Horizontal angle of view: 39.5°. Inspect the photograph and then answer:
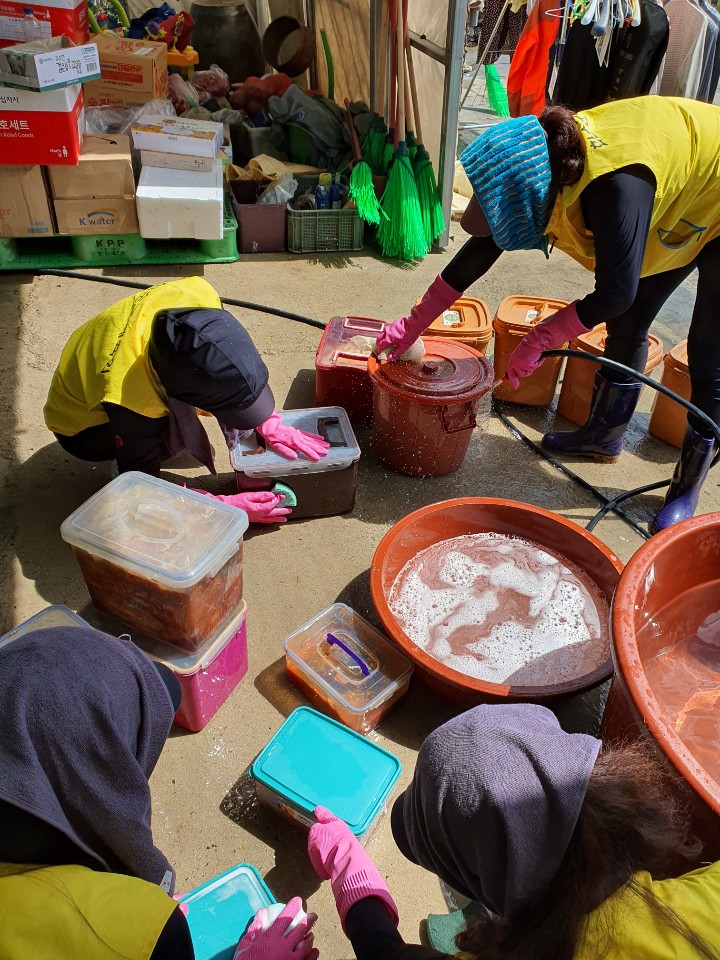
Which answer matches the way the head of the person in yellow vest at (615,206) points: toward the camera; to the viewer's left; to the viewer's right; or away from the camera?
to the viewer's left

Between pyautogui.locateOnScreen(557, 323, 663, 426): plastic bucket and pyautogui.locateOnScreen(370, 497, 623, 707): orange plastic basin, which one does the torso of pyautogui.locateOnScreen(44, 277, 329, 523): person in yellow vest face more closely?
the orange plastic basin

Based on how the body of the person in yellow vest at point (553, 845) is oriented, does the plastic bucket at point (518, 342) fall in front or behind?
in front

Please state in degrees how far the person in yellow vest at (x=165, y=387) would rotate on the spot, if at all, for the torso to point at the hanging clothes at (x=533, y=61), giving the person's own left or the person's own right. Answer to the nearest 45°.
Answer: approximately 90° to the person's own left

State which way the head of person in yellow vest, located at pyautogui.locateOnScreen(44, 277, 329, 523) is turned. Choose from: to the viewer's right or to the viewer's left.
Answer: to the viewer's right

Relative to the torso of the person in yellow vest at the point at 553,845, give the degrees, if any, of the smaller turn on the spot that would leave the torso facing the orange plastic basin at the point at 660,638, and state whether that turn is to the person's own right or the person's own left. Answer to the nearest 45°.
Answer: approximately 45° to the person's own right

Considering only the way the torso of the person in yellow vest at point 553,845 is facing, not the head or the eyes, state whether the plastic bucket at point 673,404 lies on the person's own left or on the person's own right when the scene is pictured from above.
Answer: on the person's own right

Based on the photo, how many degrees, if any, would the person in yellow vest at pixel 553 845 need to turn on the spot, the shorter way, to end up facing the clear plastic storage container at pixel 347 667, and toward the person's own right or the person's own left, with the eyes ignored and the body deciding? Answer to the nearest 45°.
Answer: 0° — they already face it

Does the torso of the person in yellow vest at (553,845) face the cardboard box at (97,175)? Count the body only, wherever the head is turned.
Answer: yes

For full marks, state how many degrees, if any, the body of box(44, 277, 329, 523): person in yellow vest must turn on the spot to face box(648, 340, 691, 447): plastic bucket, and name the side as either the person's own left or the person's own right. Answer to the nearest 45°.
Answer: approximately 45° to the person's own left

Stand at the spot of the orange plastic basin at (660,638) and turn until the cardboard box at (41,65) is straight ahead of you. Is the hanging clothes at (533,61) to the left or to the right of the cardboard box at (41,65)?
right

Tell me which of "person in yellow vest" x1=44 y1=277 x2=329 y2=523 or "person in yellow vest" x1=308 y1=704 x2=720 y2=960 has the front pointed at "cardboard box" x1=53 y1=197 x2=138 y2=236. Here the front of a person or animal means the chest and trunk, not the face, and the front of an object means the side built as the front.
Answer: "person in yellow vest" x1=308 y1=704 x2=720 y2=960

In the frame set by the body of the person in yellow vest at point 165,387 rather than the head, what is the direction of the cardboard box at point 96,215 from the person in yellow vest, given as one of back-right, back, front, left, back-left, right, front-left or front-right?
back-left

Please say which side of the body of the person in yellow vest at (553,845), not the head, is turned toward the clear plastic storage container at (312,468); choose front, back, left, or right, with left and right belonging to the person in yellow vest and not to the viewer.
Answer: front

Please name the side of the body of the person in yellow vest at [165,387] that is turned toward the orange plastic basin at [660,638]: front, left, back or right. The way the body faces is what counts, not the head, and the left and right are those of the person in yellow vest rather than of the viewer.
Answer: front
